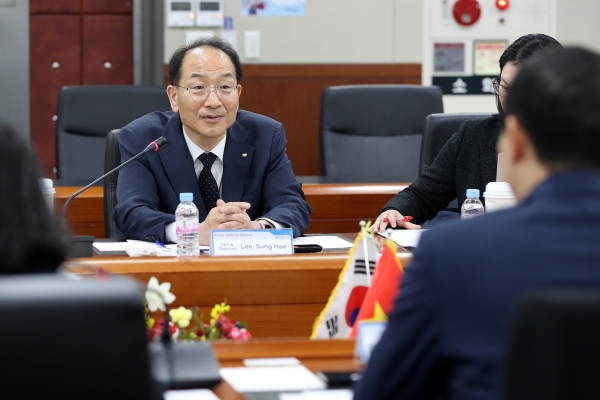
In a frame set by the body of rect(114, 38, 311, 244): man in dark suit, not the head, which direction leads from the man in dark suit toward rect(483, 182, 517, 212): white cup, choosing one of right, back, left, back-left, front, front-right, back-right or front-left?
front-left

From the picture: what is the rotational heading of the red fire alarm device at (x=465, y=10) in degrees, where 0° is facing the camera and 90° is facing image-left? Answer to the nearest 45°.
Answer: approximately 0°

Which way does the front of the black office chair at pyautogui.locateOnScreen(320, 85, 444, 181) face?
toward the camera

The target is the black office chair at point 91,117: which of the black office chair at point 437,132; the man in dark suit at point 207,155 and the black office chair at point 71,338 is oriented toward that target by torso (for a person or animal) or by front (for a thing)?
the black office chair at point 71,338

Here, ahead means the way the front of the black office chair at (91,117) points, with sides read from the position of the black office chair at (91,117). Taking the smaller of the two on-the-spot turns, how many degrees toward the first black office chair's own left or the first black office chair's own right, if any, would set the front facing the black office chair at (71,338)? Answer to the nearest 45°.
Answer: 0° — it already faces it

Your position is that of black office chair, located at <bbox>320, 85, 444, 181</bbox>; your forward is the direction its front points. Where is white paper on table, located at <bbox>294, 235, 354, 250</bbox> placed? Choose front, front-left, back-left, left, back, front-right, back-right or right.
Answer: front

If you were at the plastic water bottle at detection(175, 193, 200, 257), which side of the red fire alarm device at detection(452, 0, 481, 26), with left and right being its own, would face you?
front

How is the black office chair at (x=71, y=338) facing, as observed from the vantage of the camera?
facing away from the viewer

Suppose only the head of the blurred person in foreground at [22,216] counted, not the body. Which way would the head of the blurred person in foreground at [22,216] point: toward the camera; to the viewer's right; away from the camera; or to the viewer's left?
away from the camera

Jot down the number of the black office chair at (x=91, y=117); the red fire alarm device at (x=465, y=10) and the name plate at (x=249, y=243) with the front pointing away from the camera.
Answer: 0

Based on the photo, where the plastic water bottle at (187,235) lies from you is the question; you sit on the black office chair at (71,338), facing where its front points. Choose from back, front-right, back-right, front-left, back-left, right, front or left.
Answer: front

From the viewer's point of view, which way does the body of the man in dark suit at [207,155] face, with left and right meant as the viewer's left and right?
facing the viewer

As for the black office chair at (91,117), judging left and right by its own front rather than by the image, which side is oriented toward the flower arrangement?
front

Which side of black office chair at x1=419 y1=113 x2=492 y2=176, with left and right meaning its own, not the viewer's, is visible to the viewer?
front

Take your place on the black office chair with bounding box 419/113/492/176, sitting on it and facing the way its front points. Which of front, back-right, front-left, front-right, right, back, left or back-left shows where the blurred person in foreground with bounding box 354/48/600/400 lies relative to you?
front
